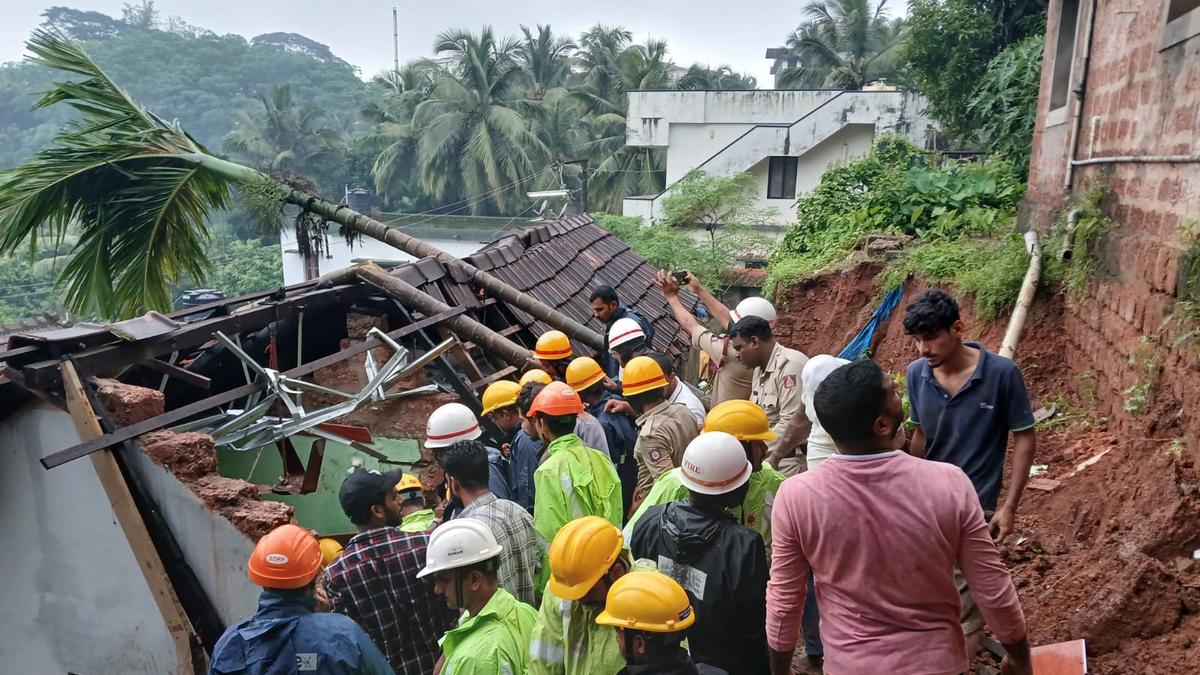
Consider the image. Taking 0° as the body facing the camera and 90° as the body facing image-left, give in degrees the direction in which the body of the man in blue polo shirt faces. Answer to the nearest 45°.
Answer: approximately 45°

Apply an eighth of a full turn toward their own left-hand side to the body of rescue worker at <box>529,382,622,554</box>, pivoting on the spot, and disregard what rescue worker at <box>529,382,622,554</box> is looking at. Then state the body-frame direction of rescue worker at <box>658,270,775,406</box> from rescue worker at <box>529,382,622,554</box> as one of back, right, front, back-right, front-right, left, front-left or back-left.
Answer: back-right

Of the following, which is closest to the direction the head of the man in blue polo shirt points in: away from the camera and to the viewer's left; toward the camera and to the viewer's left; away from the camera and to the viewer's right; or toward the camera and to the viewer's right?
toward the camera and to the viewer's left

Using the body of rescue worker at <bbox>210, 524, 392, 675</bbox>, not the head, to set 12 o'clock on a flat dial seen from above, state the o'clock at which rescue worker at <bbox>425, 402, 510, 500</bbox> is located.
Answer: rescue worker at <bbox>425, 402, 510, 500</bbox> is roughly at 1 o'clock from rescue worker at <bbox>210, 524, 392, 675</bbox>.

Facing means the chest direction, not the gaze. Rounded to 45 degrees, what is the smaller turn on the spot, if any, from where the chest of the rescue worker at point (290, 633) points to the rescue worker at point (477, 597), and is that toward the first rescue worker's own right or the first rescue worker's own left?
approximately 90° to the first rescue worker's own right

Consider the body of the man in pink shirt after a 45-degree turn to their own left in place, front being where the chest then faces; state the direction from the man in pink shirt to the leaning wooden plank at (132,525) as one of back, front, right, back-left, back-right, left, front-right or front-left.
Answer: front-left

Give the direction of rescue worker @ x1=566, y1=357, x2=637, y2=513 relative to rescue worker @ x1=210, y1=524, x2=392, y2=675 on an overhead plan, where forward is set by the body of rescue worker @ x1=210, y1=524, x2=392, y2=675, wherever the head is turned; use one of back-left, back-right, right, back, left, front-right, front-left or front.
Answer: front-right

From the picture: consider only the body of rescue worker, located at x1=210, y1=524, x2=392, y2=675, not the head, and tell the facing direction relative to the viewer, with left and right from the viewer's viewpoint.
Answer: facing away from the viewer

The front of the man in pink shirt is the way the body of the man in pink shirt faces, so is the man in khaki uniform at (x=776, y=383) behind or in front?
in front

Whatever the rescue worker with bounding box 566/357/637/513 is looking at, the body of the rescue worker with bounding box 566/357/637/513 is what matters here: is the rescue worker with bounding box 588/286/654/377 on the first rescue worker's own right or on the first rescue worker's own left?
on the first rescue worker's own right

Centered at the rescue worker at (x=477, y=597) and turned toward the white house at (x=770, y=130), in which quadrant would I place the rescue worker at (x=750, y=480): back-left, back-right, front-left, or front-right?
front-right

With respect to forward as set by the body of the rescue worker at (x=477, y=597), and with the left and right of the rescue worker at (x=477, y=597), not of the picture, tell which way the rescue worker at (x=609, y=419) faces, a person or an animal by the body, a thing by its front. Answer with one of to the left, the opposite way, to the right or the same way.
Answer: the same way
